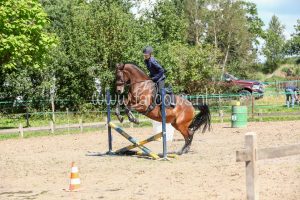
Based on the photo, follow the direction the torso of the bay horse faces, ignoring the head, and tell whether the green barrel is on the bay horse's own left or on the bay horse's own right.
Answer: on the bay horse's own right

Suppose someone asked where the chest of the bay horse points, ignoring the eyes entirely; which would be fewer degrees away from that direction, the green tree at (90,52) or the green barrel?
the green tree

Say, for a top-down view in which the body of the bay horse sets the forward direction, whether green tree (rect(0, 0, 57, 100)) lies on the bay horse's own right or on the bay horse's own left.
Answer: on the bay horse's own right

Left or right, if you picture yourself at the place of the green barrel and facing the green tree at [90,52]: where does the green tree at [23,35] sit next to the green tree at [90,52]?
left

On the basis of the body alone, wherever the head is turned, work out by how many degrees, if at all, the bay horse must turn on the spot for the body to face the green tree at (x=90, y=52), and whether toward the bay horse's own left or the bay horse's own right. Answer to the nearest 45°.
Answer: approximately 90° to the bay horse's own right

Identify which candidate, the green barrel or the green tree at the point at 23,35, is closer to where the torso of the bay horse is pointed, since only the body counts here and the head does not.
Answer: the green tree

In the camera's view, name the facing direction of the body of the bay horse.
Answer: to the viewer's left
